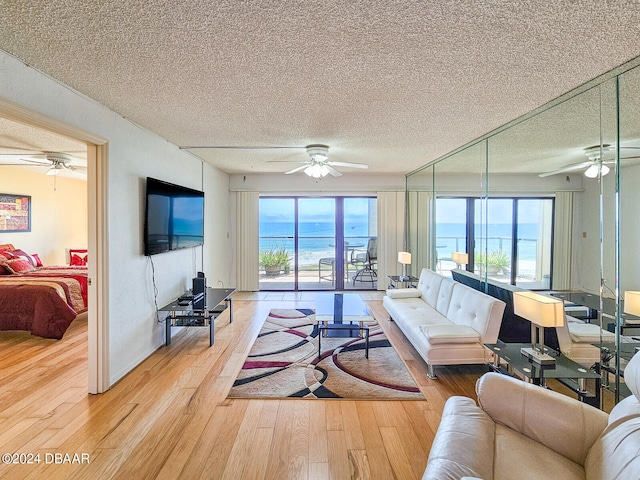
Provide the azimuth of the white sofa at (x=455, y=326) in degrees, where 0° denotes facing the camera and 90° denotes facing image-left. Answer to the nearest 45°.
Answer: approximately 45°

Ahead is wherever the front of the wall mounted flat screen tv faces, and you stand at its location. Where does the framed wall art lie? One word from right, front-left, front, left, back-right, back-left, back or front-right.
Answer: back

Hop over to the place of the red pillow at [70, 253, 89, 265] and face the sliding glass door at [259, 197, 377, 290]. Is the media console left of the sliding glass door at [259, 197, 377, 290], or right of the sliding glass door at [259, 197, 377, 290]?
right

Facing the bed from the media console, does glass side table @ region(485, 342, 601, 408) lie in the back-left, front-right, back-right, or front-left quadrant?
back-left

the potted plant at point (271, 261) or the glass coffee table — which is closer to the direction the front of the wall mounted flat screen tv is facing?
the glass coffee table

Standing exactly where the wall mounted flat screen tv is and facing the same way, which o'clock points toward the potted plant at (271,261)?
The potted plant is roughly at 9 o'clock from the wall mounted flat screen tv.

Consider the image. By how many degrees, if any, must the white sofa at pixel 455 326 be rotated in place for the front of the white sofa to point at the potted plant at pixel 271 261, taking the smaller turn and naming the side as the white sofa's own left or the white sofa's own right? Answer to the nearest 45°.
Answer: approximately 90° to the white sofa's own right

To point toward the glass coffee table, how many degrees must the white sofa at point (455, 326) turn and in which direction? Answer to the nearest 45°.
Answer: approximately 45° to its right

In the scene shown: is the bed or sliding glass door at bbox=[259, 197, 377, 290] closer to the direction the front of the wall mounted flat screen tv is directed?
the sliding glass door

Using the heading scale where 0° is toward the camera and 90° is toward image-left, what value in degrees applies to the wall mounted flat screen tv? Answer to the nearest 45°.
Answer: approximately 315°

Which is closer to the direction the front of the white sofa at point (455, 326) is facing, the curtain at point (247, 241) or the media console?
the media console
